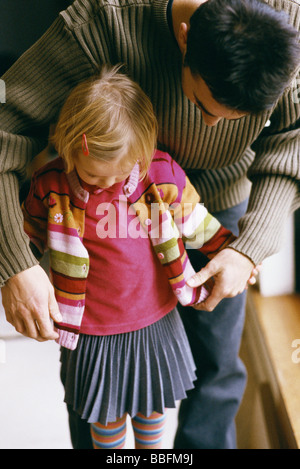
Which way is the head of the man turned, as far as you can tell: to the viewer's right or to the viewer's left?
to the viewer's left

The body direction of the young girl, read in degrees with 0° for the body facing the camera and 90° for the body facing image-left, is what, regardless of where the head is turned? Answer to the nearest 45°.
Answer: approximately 0°
